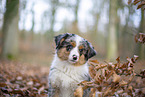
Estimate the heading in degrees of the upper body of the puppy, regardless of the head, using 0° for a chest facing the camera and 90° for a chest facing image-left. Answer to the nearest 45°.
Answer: approximately 0°
